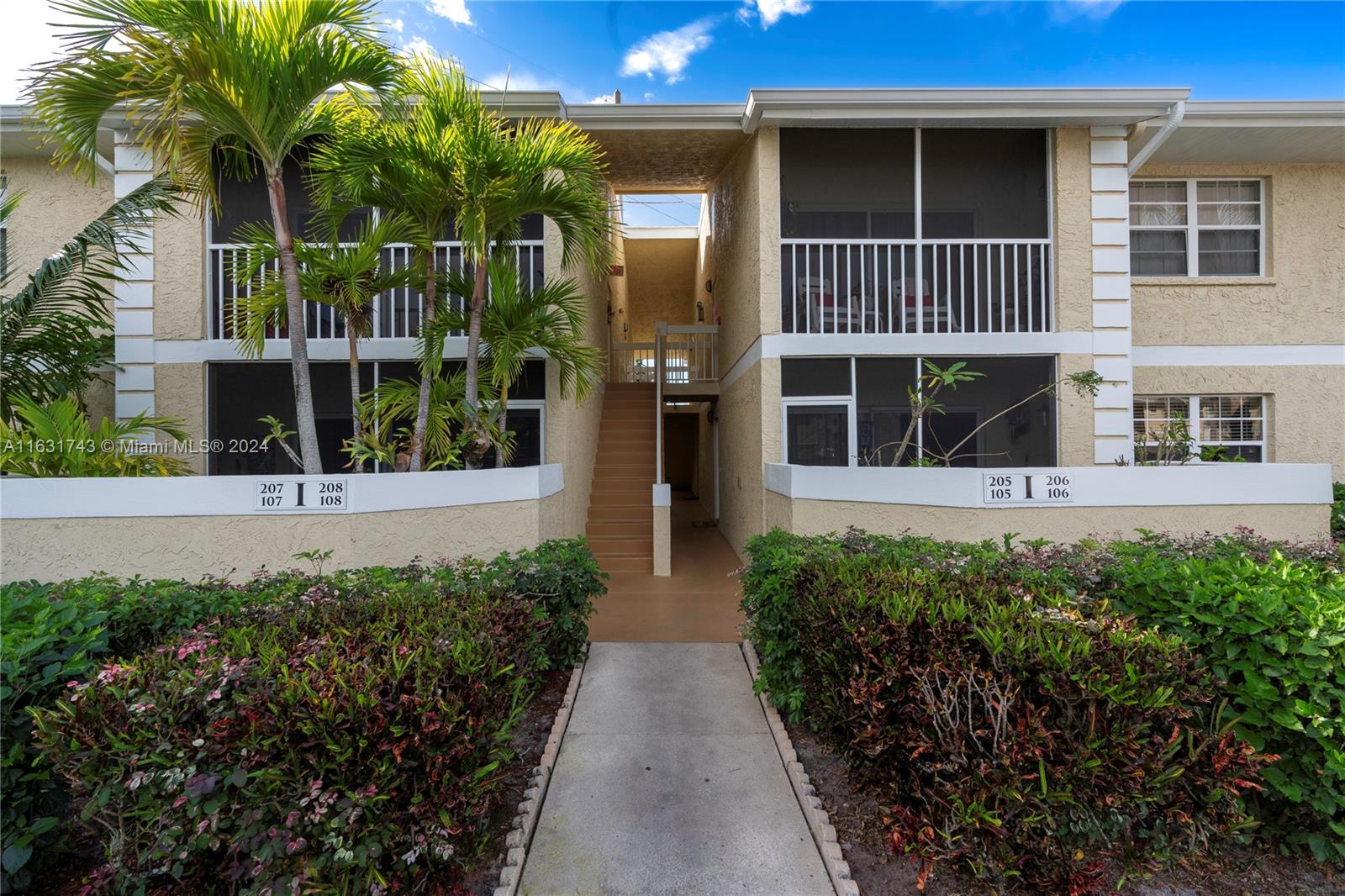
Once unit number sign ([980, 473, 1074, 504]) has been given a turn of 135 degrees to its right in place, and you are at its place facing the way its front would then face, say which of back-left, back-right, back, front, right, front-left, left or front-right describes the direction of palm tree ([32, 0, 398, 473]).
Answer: left

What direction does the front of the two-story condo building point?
toward the camera

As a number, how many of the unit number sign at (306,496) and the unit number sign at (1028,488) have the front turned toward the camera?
2

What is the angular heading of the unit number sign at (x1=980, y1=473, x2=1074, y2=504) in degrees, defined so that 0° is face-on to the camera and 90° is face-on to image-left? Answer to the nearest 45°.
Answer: approximately 0°

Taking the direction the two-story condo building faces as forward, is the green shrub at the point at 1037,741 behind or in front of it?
in front

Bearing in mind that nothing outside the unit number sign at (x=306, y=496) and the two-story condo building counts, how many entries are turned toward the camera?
2

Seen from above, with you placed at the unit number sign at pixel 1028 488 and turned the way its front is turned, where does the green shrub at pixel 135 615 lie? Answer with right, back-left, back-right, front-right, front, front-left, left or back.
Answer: front-right

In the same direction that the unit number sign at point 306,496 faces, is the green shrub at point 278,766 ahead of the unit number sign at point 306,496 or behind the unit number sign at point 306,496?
ahead

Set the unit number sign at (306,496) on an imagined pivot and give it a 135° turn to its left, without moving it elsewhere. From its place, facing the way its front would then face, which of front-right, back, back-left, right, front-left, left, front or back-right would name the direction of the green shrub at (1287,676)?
right
